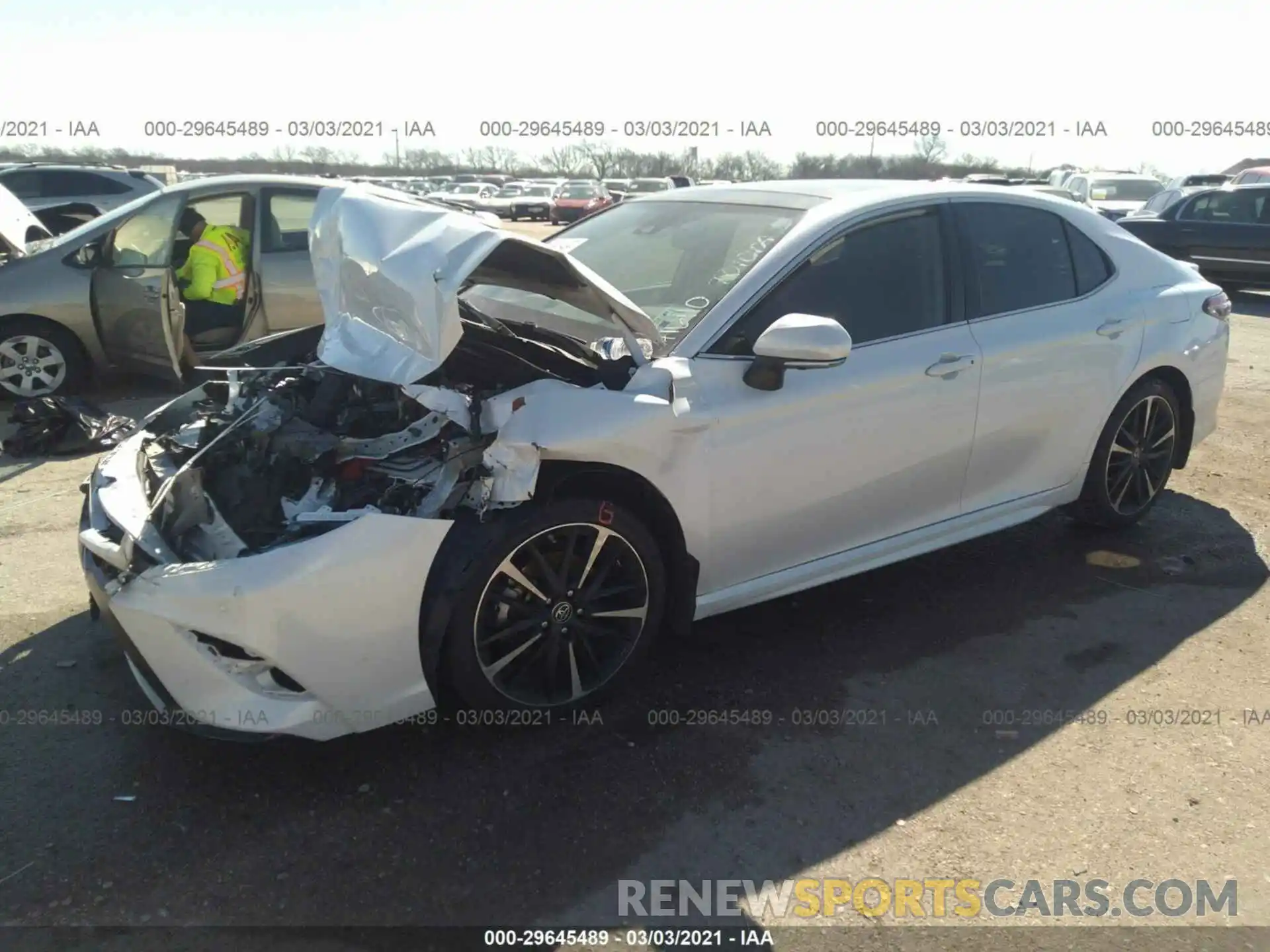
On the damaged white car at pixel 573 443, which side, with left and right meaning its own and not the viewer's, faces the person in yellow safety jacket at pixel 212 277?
right

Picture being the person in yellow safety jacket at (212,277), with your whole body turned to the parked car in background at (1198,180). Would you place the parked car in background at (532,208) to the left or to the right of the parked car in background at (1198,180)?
left

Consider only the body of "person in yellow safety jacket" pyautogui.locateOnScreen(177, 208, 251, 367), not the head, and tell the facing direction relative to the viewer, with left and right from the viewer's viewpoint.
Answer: facing away from the viewer and to the left of the viewer

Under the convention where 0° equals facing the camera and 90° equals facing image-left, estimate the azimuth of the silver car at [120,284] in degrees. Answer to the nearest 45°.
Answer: approximately 90°

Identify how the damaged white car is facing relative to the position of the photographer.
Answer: facing the viewer and to the left of the viewer

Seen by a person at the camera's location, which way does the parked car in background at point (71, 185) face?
facing to the left of the viewer

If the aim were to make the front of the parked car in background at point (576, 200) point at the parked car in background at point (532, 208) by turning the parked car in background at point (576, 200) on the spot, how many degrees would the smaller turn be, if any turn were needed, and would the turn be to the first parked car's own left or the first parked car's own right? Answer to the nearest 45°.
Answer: approximately 90° to the first parked car's own right

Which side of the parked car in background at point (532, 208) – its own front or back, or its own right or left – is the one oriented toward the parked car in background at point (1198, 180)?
left
